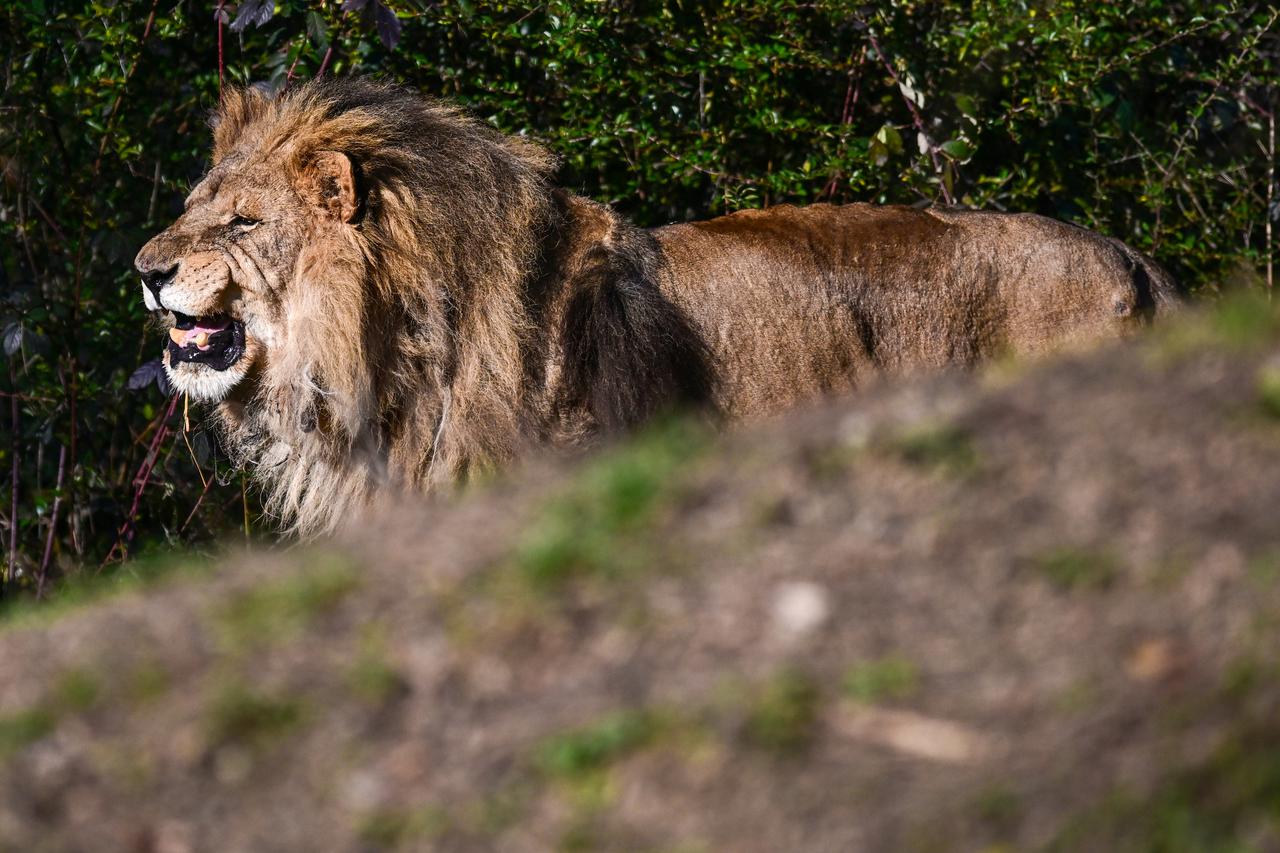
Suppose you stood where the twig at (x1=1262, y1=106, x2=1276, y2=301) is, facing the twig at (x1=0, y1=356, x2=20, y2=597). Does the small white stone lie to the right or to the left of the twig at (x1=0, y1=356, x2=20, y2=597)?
left

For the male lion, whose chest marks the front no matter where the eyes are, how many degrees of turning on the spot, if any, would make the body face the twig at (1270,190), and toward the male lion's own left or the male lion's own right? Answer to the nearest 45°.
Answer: approximately 135° to the male lion's own right

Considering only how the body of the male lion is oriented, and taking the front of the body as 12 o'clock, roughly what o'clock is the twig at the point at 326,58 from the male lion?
The twig is roughly at 2 o'clock from the male lion.

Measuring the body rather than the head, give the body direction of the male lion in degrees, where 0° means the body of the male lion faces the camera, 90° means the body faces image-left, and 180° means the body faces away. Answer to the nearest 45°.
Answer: approximately 90°

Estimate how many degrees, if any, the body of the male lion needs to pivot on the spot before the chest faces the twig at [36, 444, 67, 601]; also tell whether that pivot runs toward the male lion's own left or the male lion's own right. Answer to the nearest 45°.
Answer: approximately 45° to the male lion's own right

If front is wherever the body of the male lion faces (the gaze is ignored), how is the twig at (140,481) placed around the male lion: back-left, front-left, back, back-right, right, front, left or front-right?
front-right

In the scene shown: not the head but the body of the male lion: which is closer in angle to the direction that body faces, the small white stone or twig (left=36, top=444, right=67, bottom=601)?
the twig

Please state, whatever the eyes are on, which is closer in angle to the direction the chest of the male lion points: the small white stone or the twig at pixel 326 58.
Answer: the twig

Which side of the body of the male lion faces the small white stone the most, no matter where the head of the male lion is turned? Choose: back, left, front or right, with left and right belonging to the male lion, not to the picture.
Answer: left

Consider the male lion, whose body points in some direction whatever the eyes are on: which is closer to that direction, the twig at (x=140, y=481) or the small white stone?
the twig

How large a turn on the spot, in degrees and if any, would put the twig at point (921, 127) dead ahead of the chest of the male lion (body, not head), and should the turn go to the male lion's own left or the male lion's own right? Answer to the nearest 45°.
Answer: approximately 135° to the male lion's own right

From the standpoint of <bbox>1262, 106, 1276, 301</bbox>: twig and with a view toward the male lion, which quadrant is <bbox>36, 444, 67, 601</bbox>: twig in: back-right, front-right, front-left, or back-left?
front-right
